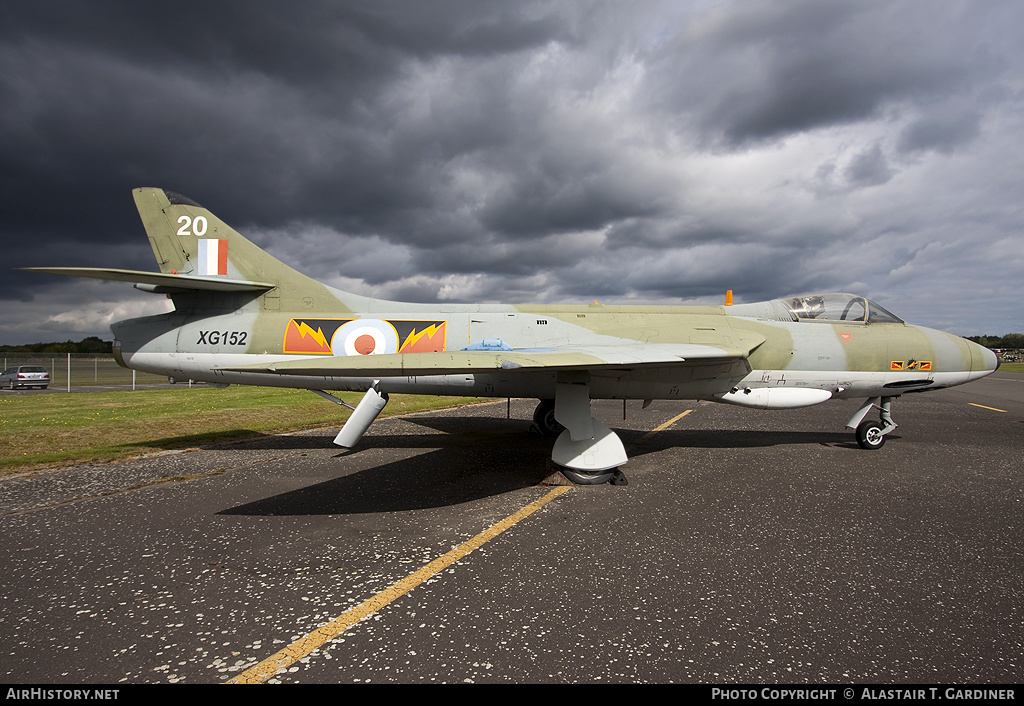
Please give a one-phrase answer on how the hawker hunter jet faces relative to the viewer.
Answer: facing to the right of the viewer

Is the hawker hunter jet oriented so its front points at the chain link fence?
no

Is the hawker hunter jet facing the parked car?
no
